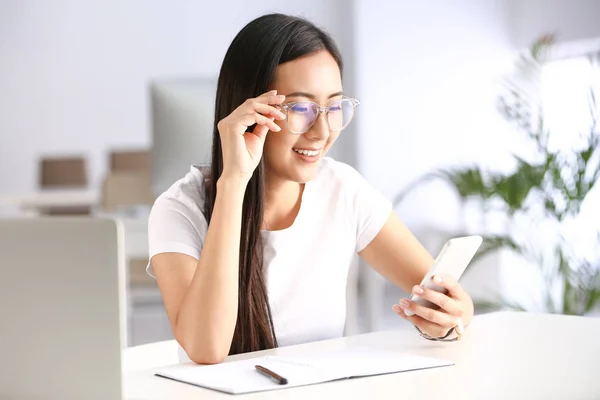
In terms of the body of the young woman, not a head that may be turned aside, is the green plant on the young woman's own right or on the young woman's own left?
on the young woman's own left

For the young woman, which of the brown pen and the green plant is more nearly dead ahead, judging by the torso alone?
the brown pen
